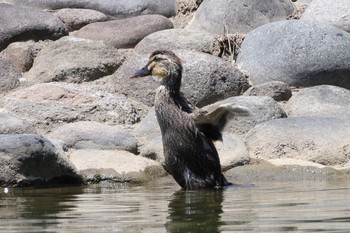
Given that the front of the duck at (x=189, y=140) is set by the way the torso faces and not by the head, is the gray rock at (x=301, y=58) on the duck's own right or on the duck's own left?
on the duck's own right

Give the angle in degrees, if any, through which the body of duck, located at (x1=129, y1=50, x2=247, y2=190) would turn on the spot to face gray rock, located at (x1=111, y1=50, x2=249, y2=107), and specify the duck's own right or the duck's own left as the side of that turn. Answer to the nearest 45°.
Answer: approximately 90° to the duck's own right

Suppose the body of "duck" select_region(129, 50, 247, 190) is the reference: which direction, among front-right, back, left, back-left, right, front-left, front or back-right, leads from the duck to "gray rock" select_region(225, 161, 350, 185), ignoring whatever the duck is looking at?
back-right

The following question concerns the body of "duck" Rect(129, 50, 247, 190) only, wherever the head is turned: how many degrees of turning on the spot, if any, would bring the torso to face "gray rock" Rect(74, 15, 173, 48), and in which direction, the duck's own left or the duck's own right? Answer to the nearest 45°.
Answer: approximately 90° to the duck's own right

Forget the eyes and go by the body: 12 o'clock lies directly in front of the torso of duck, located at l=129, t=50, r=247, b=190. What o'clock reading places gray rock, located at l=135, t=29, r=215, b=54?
The gray rock is roughly at 3 o'clock from the duck.

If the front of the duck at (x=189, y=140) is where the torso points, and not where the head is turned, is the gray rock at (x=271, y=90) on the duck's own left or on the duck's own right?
on the duck's own right

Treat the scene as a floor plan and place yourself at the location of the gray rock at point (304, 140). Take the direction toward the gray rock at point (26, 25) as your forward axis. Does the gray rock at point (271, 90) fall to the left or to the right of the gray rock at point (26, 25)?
right

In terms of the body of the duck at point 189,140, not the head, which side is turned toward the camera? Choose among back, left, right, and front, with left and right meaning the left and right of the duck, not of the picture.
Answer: left
